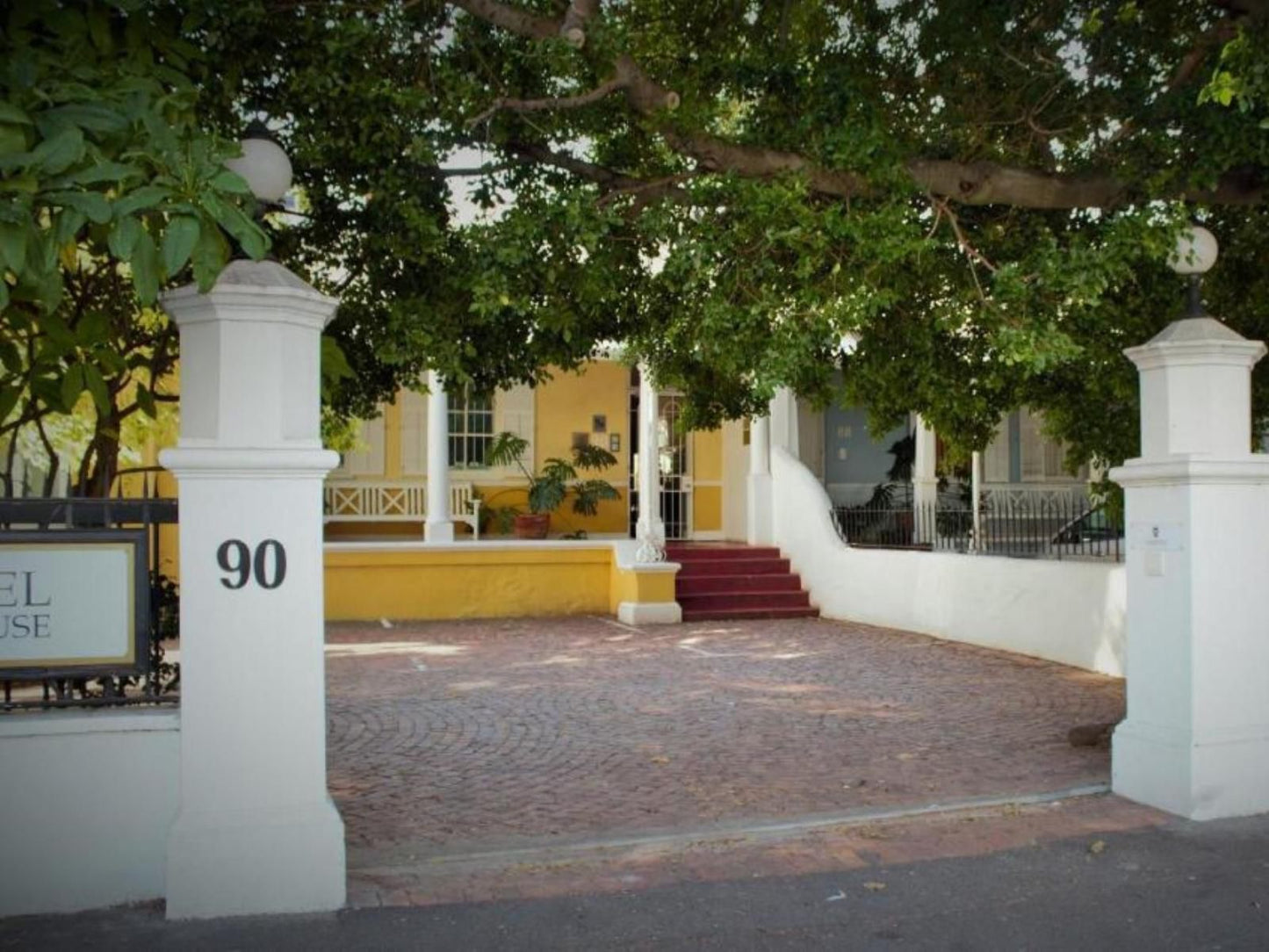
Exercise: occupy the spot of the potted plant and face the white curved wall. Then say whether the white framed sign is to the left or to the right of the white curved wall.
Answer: right

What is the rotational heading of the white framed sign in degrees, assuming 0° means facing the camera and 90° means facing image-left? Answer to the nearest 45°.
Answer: approximately 0°

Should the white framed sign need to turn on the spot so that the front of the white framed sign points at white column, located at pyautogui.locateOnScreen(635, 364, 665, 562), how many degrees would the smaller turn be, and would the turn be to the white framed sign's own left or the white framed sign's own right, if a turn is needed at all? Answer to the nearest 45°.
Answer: approximately 135° to the white framed sign's own left

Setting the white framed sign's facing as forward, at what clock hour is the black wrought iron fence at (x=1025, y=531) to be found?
The black wrought iron fence is roughly at 8 o'clock from the white framed sign.

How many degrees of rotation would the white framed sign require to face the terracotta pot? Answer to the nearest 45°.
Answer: approximately 135° to its left

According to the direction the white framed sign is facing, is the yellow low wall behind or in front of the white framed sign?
behind

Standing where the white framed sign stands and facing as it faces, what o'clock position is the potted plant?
The potted plant is roughly at 7 o'clock from the white framed sign.

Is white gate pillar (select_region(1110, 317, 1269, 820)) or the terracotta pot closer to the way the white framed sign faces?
the white gate pillar

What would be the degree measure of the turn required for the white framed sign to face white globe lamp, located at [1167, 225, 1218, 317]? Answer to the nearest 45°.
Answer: approximately 90° to its left

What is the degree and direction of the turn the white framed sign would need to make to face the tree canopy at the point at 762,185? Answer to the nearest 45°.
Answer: approximately 90° to its left
